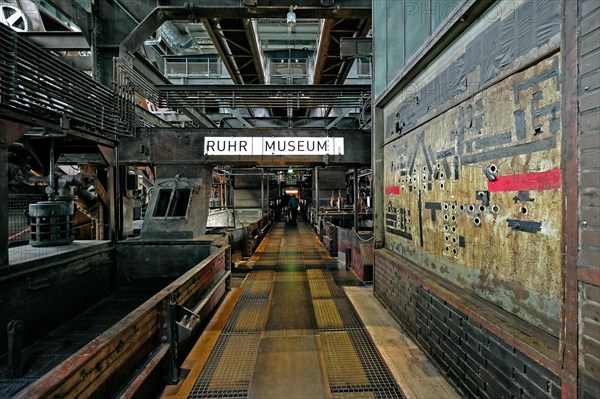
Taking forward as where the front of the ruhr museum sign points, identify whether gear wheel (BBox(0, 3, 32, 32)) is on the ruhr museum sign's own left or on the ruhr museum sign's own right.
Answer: on the ruhr museum sign's own right

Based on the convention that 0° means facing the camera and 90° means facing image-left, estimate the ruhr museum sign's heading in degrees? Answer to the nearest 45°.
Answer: approximately 0°
